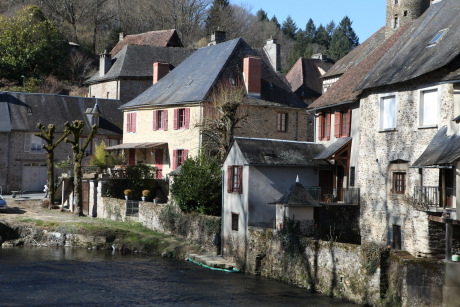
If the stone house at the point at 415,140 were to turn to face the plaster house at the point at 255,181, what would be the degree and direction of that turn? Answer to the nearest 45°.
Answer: approximately 45° to its right

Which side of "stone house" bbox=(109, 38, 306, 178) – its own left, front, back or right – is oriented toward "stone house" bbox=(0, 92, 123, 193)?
right

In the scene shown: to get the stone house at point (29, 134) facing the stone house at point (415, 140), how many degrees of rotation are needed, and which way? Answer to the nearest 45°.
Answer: approximately 45° to its left

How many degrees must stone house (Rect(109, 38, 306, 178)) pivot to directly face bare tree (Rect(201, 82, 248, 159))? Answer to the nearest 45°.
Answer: approximately 45° to its left

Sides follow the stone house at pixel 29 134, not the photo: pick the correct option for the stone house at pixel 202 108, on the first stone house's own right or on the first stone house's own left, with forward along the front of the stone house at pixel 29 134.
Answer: on the first stone house's own left

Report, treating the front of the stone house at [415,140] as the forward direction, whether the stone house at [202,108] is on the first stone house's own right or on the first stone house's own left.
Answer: on the first stone house's own right

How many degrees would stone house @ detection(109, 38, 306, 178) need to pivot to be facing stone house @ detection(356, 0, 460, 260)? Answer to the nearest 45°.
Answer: approximately 90° to its left

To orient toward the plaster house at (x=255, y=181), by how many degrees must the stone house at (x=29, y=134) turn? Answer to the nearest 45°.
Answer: approximately 45° to its left

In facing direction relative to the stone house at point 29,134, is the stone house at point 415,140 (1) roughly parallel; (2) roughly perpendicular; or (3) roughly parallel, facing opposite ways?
roughly perpendicular

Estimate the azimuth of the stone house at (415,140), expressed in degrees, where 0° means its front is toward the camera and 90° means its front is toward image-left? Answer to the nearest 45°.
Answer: approximately 45°
